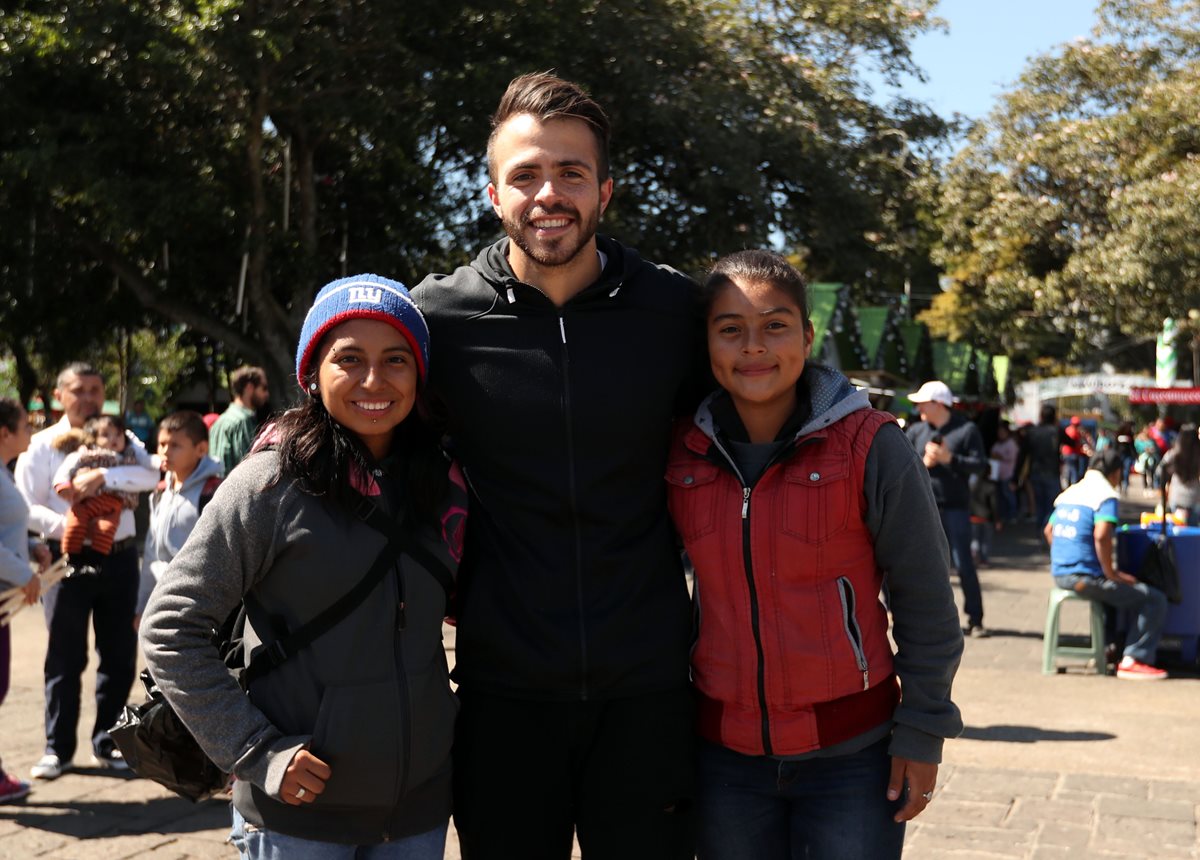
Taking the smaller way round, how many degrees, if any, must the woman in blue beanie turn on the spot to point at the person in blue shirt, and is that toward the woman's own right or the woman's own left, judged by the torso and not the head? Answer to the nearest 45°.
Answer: approximately 90° to the woman's own left

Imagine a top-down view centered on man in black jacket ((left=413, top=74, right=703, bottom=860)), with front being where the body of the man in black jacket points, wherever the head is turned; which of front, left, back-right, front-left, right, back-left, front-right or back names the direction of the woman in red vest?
left

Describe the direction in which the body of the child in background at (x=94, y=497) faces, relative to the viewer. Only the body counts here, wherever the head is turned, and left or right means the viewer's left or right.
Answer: facing the viewer

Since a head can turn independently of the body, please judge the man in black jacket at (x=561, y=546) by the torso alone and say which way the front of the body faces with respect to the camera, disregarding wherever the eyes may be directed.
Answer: toward the camera

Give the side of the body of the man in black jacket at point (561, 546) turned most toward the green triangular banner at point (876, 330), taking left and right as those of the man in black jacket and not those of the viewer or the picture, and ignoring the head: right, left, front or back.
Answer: back

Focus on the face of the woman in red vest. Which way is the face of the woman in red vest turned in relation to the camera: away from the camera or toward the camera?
toward the camera

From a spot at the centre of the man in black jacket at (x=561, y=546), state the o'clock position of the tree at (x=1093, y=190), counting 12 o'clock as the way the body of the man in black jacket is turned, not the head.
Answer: The tree is roughly at 7 o'clock from the man in black jacket.

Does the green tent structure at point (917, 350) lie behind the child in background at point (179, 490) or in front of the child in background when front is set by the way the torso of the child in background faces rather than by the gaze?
behind

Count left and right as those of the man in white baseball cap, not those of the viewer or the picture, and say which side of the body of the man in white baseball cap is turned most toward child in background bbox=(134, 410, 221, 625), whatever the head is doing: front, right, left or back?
front

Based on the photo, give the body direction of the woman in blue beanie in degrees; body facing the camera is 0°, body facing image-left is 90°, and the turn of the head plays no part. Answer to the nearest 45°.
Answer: approximately 315°

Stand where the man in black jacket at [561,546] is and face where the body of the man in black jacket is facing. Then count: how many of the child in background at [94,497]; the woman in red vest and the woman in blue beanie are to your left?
1

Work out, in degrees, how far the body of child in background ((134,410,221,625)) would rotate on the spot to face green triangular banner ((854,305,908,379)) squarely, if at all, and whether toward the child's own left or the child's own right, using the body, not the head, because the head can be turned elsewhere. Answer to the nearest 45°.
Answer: approximately 180°

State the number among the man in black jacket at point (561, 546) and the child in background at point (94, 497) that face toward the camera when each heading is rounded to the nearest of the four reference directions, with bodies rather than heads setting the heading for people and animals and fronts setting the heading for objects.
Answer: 2

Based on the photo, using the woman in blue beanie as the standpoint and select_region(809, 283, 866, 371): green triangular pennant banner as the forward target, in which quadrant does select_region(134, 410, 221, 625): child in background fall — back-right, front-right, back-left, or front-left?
front-left

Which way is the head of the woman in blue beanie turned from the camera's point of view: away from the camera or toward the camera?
toward the camera
